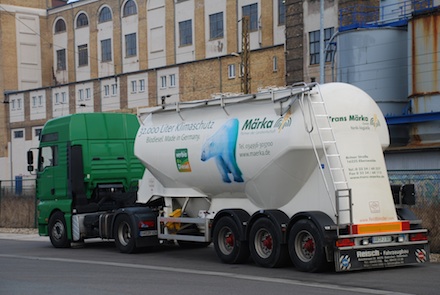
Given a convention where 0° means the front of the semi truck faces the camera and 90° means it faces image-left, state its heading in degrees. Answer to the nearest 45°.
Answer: approximately 135°

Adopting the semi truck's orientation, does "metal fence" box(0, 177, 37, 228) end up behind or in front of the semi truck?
in front
